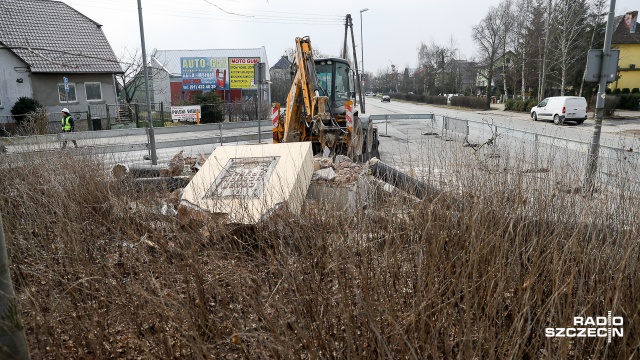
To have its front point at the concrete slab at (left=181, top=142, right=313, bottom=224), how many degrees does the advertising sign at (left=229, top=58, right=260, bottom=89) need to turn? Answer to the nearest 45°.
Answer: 0° — it already faces it

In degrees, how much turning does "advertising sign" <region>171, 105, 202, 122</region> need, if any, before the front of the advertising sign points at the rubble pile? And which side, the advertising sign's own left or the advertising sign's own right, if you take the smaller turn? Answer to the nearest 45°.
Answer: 0° — it already faces it

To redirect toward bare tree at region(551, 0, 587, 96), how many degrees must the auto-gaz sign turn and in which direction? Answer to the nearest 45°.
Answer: approximately 45° to its left

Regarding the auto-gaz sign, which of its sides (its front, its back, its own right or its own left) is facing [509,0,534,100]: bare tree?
left

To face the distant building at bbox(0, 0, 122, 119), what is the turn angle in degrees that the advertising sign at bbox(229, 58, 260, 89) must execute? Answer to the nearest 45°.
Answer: approximately 45° to its right

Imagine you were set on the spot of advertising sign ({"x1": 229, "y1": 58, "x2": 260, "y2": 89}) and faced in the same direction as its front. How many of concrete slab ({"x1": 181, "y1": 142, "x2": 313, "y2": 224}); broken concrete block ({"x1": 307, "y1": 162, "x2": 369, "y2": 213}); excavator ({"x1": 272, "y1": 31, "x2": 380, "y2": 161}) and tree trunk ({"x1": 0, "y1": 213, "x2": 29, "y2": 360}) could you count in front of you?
4

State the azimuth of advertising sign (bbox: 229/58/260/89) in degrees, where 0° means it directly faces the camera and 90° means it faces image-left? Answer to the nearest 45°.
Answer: approximately 0°

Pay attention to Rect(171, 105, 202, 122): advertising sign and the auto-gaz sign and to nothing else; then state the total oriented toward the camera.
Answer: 2

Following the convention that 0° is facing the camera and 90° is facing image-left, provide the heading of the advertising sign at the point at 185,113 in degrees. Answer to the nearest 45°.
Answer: approximately 0°
